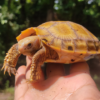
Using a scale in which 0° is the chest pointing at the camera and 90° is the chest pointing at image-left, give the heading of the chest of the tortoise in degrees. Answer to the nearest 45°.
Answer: approximately 45°
